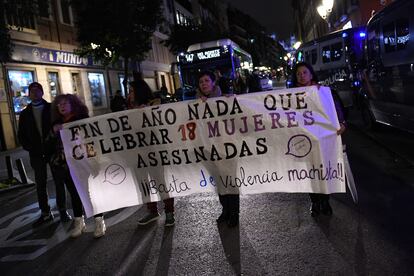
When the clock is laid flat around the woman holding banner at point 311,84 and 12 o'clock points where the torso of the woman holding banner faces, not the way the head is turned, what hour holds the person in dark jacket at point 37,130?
The person in dark jacket is roughly at 3 o'clock from the woman holding banner.

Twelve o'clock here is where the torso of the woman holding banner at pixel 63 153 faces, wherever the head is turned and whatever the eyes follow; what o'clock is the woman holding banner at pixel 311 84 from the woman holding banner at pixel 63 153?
the woman holding banner at pixel 311 84 is roughly at 10 o'clock from the woman holding banner at pixel 63 153.

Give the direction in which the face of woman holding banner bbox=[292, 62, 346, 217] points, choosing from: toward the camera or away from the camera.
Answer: toward the camera

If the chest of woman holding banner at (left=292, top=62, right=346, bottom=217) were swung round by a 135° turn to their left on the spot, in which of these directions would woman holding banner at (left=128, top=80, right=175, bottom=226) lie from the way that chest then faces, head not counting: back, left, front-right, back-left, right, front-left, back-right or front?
back-left

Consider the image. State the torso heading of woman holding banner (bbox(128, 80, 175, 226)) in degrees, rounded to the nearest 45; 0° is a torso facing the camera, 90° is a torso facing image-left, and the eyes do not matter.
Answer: approximately 45°

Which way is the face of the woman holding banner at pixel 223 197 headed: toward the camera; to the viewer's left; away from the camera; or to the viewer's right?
toward the camera

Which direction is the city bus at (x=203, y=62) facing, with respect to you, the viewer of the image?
facing the viewer and to the left of the viewer

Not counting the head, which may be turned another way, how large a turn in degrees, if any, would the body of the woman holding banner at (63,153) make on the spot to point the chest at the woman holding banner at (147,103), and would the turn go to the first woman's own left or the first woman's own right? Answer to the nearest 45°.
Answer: approximately 90° to the first woman's own left

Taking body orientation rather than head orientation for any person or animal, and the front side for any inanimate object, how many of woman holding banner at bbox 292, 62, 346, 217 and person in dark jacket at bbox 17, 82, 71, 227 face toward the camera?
2

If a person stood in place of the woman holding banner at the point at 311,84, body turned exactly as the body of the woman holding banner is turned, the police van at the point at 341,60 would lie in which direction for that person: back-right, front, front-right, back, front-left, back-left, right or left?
back

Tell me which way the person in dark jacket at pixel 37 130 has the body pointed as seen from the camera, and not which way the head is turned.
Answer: toward the camera

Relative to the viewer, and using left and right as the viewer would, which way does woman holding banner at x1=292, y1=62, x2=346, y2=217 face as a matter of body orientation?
facing the viewer

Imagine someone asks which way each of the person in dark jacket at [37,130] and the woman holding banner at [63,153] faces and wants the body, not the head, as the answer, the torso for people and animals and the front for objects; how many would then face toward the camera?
2
